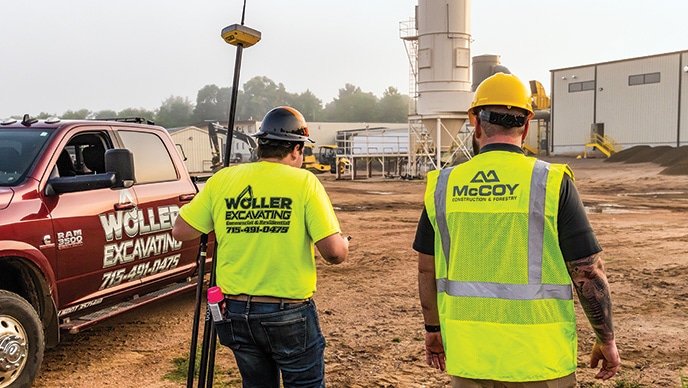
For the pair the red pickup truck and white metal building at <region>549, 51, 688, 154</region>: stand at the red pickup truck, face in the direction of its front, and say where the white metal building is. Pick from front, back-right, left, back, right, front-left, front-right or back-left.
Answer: back

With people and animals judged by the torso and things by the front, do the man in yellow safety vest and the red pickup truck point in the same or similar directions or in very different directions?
very different directions

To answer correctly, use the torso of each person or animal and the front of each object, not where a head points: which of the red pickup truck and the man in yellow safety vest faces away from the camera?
the man in yellow safety vest

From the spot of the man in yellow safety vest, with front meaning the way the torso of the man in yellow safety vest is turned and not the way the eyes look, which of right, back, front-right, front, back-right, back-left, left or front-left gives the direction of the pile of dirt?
front

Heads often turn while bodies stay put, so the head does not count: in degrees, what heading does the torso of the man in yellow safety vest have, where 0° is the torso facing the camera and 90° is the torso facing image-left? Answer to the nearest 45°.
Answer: approximately 180°

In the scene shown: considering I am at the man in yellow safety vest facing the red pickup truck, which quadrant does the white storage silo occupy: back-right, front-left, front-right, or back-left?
front-right

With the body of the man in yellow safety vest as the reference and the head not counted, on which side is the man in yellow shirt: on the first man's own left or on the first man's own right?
on the first man's own left

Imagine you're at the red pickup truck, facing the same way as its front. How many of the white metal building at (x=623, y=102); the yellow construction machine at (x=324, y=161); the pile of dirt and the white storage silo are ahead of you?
0

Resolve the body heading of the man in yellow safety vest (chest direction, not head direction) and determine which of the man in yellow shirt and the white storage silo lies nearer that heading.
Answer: the white storage silo

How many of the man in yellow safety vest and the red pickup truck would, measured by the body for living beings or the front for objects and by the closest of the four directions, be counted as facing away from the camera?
1

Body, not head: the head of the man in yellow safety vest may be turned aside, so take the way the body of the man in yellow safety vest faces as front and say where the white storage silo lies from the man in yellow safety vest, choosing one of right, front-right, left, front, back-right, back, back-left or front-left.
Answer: front

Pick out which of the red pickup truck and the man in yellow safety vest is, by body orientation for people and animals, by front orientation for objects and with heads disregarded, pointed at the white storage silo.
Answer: the man in yellow safety vest

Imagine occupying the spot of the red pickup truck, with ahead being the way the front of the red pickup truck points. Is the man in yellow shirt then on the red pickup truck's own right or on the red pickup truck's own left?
on the red pickup truck's own left

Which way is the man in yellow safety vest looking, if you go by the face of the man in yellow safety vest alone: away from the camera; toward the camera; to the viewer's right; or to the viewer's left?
away from the camera

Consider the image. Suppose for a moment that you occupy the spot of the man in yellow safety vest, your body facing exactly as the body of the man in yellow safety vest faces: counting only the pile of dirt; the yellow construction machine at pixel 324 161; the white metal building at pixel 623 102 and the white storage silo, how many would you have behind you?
0

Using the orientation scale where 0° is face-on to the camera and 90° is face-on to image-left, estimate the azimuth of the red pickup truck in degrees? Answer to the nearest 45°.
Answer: approximately 45°

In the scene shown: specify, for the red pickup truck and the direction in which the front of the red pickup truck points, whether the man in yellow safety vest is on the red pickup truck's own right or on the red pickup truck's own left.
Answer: on the red pickup truck's own left

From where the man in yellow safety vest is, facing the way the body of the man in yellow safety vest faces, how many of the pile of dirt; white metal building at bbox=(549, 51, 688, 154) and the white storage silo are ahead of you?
3

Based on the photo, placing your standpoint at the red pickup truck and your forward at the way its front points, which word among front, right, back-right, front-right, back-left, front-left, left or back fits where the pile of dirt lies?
back

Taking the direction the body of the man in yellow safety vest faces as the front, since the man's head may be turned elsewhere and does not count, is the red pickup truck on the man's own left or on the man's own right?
on the man's own left
